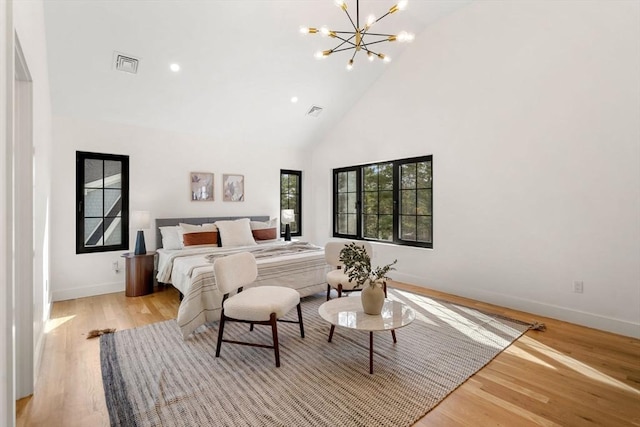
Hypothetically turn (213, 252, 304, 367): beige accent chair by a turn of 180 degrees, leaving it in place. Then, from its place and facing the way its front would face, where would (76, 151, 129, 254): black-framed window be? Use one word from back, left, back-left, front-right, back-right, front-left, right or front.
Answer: front

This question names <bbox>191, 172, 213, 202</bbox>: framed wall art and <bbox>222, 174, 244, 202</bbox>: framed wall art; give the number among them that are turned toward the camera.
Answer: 2

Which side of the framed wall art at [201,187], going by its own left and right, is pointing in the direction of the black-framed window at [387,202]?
left

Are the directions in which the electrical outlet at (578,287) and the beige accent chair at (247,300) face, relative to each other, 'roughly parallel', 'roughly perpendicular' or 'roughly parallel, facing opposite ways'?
roughly perpendicular

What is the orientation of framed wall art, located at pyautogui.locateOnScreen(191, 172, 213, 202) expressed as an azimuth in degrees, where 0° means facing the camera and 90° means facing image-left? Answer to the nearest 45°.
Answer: approximately 0°

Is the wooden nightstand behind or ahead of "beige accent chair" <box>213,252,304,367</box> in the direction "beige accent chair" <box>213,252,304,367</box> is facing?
behind

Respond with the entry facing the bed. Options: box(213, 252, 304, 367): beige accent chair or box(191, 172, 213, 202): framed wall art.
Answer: the framed wall art

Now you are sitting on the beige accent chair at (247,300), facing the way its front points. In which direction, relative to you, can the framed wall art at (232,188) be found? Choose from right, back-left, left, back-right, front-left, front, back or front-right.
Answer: back-left

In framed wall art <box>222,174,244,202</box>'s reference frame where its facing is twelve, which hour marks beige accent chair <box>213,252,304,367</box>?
The beige accent chair is roughly at 12 o'clock from the framed wall art.

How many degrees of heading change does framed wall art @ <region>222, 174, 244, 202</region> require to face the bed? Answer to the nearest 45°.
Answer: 0° — it already faces it
